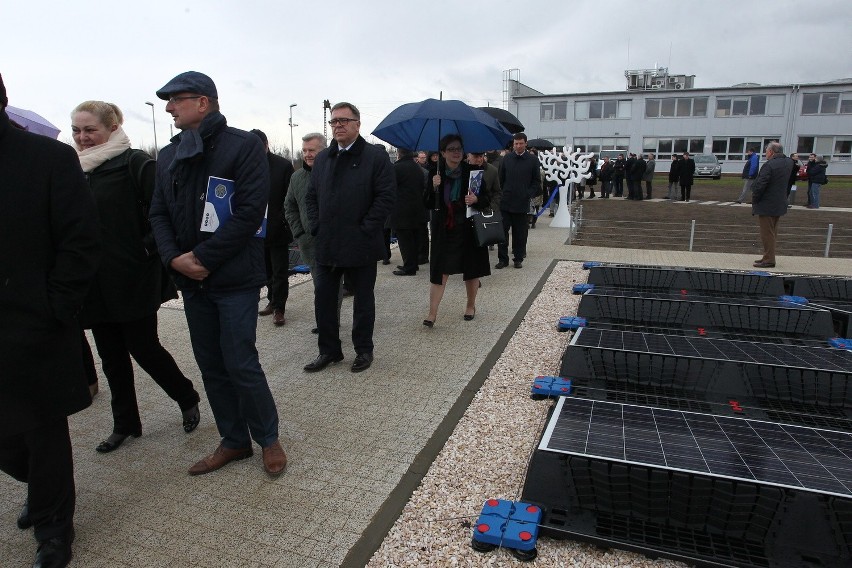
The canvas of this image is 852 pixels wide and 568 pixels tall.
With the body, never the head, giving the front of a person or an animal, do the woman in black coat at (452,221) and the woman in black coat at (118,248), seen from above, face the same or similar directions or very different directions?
same or similar directions

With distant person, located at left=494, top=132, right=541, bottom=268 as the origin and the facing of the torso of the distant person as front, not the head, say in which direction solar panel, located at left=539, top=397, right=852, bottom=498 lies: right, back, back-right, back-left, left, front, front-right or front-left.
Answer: front

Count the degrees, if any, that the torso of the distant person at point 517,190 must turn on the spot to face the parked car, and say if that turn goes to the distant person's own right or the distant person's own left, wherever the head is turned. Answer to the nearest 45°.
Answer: approximately 180°

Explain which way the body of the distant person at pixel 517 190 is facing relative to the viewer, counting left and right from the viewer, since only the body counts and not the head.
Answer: facing the viewer

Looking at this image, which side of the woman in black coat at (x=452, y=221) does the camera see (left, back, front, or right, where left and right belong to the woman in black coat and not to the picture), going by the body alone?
front

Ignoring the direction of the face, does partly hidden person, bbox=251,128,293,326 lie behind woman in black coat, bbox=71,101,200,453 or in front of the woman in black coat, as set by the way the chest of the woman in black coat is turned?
behind

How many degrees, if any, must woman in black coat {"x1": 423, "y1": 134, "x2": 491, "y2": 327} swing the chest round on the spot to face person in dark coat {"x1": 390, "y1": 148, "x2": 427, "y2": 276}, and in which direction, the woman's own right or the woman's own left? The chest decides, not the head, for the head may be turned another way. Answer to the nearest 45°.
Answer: approximately 180°

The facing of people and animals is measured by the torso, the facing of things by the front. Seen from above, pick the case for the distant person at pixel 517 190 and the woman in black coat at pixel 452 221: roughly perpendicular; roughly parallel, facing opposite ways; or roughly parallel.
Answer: roughly parallel

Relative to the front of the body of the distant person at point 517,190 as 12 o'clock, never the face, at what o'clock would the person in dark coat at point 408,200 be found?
the person in dark coat at point 408,200 is roughly at 2 o'clock from the distant person at point 517,190.

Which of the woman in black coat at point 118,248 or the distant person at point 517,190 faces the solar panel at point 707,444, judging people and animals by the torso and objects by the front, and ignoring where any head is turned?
the distant person

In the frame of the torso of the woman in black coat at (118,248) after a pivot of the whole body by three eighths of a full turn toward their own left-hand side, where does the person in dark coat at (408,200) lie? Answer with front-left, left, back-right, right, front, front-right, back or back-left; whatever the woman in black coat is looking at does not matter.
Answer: front-left

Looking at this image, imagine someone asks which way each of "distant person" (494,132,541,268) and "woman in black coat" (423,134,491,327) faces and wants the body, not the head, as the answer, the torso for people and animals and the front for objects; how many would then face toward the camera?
2

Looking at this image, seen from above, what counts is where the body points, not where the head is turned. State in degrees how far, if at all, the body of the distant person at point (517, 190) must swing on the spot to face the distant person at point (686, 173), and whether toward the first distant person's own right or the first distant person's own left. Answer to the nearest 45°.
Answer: approximately 135° to the first distant person's own left

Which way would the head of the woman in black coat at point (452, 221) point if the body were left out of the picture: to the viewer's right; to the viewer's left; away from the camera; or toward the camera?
toward the camera

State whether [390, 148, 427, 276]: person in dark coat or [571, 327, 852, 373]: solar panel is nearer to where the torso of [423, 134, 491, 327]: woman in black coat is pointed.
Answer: the solar panel
